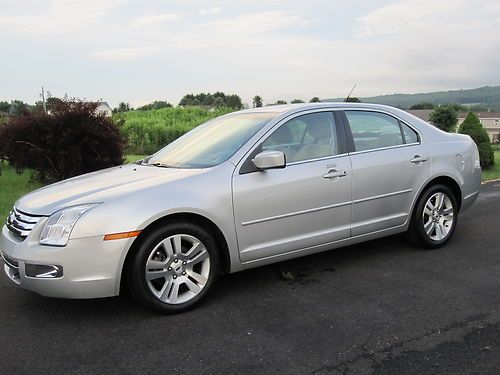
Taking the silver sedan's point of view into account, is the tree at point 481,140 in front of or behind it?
behind

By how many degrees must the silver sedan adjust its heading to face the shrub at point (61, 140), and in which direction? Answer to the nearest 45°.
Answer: approximately 90° to its right

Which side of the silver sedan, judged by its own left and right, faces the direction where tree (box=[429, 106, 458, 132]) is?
back

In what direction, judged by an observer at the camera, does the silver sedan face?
facing the viewer and to the left of the viewer
